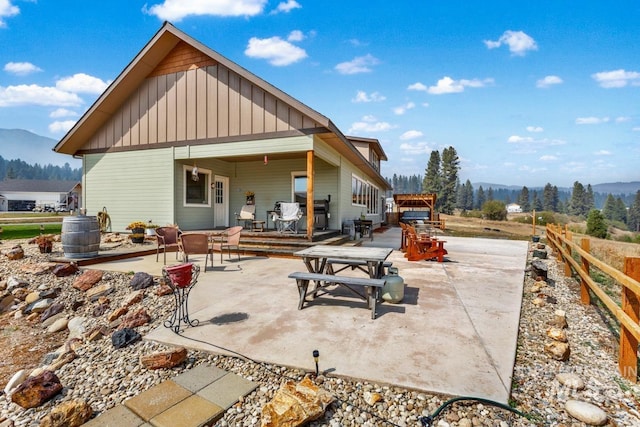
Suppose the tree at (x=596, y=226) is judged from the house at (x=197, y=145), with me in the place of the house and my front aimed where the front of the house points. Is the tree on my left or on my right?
on my left

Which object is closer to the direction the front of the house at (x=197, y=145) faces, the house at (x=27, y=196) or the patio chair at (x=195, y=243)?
the patio chair

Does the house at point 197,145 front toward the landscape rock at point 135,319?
yes

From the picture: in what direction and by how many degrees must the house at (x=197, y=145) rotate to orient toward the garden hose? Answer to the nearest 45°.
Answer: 0° — it already faces it

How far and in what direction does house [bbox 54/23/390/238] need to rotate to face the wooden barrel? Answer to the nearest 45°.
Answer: approximately 45° to its right

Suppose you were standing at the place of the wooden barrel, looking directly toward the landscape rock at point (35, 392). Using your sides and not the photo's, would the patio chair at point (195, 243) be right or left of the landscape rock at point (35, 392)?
left

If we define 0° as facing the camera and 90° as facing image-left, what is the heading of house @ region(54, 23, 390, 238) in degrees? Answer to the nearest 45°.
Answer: approximately 0°

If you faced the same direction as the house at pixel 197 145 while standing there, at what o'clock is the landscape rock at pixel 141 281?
The landscape rock is roughly at 12 o'clock from the house.
